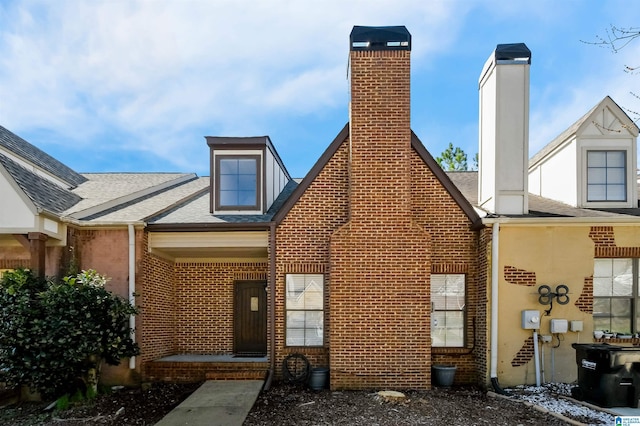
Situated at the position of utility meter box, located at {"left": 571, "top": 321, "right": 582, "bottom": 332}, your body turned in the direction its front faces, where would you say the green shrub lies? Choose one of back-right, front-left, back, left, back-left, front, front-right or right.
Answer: front-right

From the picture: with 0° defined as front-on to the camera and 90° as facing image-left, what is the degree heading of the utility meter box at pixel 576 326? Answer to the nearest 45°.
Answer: approximately 0°

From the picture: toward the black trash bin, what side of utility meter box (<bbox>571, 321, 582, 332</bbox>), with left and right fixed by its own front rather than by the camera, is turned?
front
